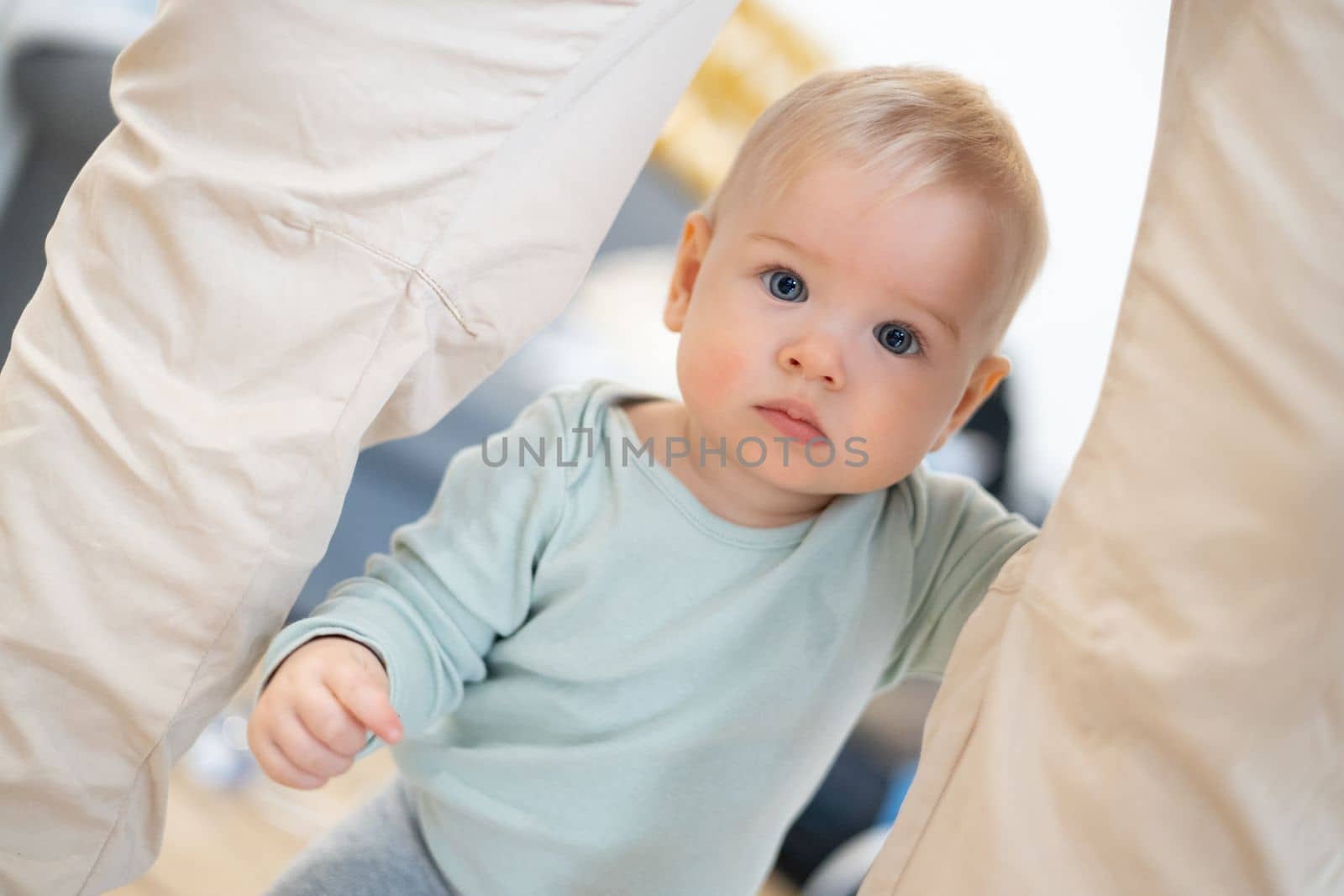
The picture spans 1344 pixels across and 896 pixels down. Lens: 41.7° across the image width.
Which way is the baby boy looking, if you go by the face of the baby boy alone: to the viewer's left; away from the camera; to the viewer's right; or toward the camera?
toward the camera

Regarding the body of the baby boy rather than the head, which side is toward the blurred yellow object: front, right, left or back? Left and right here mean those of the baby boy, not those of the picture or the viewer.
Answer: back

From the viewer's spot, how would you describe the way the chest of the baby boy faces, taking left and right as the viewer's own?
facing the viewer
